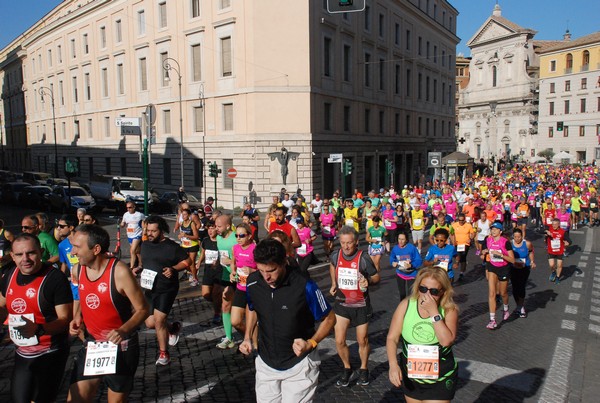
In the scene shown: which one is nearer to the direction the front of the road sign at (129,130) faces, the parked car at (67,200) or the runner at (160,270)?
the runner

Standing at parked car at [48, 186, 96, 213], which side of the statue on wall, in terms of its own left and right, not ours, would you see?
right

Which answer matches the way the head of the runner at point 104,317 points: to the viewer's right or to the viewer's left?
to the viewer's left

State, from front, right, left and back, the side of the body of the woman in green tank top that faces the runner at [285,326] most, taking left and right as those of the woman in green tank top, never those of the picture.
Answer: right

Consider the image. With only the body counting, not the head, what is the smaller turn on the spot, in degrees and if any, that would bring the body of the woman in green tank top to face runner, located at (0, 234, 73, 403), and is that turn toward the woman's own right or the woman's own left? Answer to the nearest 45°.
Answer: approximately 90° to the woman's own right

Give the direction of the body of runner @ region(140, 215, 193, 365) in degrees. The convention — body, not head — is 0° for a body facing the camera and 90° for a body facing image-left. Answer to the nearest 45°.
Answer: approximately 45°

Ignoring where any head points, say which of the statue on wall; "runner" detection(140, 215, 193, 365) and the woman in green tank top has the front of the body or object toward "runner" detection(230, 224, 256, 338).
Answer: the statue on wall

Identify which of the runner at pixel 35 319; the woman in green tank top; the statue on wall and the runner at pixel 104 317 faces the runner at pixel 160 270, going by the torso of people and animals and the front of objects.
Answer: the statue on wall
